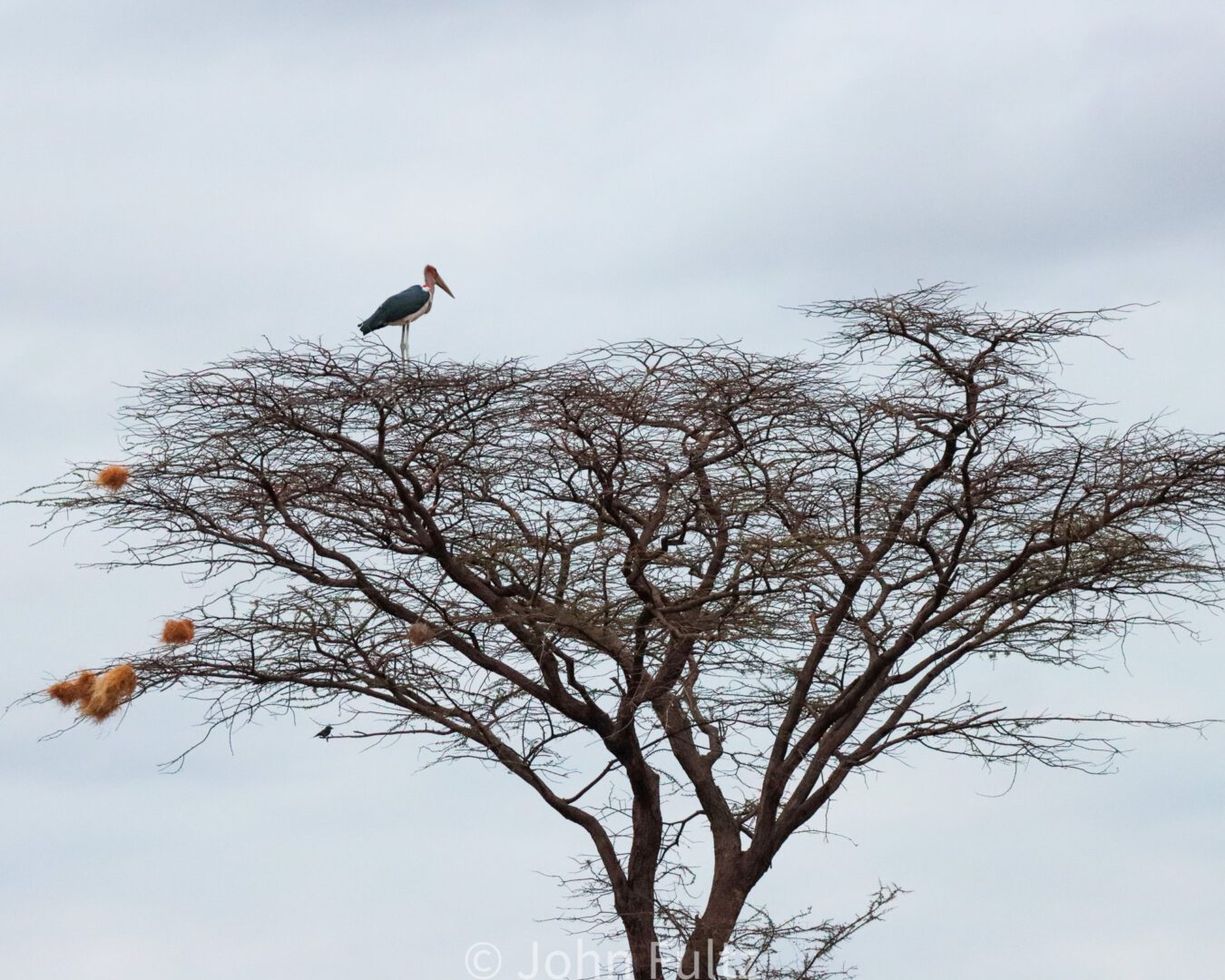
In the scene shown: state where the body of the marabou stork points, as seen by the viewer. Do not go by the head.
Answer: to the viewer's right

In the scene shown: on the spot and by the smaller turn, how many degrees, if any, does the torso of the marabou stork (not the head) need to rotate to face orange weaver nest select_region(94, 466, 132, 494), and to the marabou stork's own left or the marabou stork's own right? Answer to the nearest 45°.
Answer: approximately 180°
